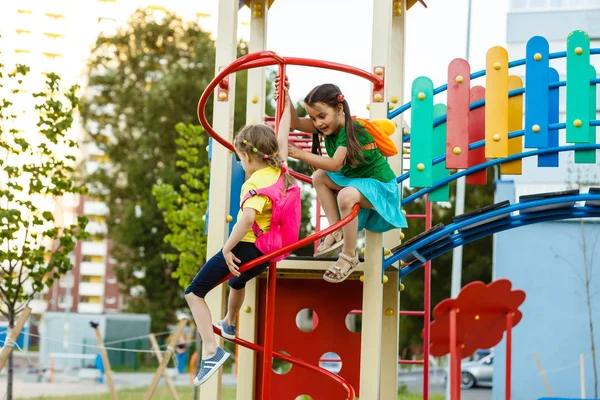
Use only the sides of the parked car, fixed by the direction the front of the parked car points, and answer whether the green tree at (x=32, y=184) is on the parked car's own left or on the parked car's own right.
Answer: on the parked car's own left

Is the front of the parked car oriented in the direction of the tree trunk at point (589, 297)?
no

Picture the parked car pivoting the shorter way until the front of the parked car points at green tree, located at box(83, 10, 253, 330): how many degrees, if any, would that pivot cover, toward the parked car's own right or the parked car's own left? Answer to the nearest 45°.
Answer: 0° — it already faces it

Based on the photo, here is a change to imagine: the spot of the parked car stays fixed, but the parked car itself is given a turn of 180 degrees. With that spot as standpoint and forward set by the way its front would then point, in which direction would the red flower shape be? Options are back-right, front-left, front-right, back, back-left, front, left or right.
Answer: right

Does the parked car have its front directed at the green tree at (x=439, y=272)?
no

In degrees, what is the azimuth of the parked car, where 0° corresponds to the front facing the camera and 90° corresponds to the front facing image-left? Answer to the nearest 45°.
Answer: approximately 90°
